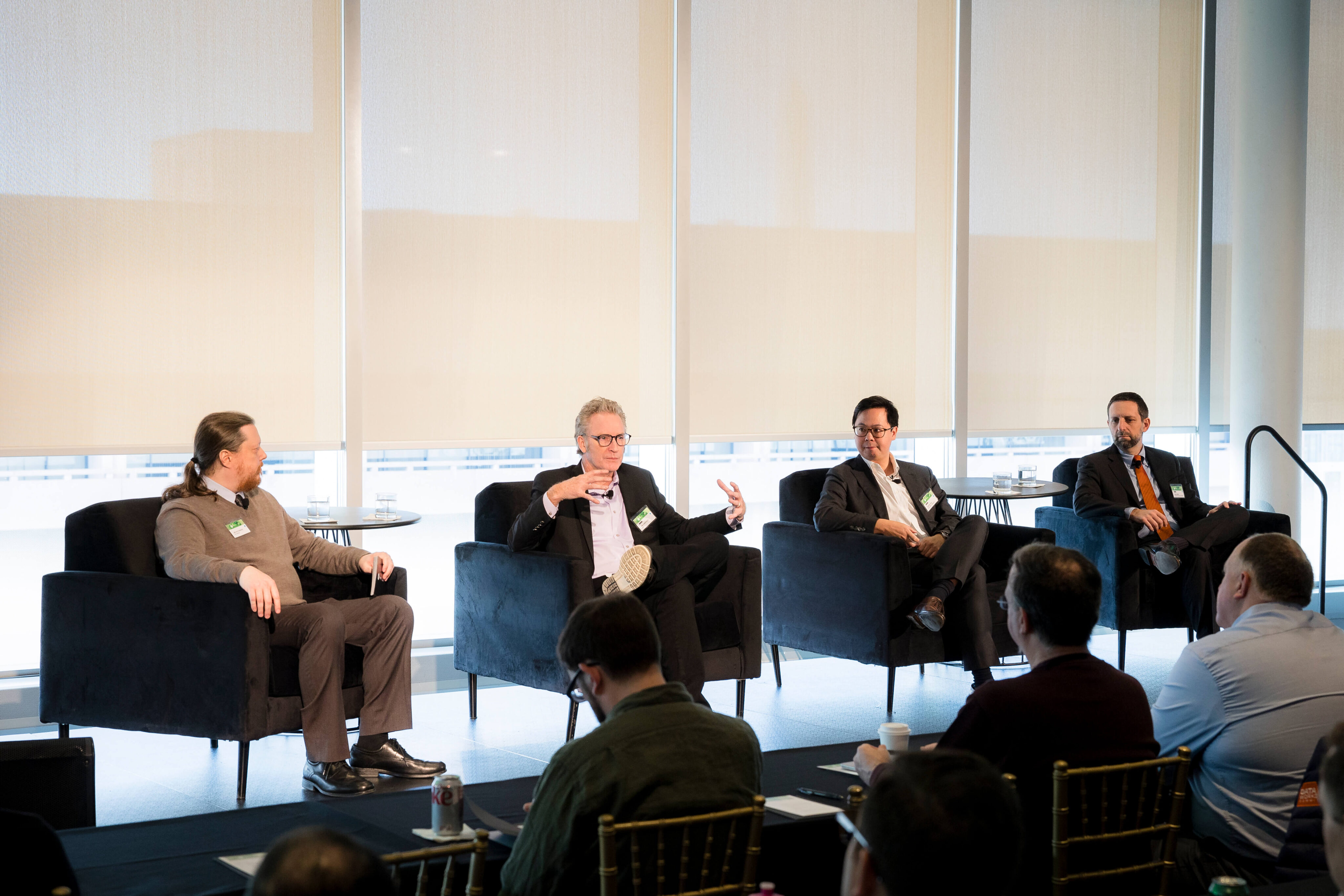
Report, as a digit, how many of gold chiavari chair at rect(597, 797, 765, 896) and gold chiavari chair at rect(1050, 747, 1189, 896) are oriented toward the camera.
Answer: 0

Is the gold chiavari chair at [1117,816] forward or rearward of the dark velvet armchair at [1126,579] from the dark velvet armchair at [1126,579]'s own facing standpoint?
forward

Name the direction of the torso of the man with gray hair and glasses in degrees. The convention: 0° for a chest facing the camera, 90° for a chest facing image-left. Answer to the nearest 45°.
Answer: approximately 315°

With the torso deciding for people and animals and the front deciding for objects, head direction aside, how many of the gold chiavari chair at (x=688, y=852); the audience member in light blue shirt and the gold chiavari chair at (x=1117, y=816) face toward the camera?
0

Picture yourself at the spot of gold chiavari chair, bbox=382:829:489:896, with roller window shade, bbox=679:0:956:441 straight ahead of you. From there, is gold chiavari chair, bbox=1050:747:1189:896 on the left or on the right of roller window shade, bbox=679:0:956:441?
right

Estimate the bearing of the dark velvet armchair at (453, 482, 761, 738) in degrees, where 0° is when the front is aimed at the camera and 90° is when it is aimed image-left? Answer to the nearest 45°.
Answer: approximately 315°

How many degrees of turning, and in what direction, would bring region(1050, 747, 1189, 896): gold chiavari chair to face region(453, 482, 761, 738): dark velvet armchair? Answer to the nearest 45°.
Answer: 0° — it already faces it

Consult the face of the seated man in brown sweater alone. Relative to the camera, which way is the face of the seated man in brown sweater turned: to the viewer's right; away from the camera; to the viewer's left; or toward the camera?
to the viewer's right

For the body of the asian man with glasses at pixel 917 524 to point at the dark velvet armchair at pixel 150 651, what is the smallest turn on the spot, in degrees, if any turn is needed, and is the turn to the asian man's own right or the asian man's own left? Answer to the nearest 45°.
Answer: approximately 90° to the asian man's own right

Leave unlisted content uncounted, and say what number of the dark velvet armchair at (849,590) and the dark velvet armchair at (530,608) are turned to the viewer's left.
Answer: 0

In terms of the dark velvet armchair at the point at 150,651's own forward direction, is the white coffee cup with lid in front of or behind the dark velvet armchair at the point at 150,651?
in front

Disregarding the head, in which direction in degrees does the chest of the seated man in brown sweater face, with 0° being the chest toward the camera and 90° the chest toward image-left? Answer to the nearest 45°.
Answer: approximately 315°

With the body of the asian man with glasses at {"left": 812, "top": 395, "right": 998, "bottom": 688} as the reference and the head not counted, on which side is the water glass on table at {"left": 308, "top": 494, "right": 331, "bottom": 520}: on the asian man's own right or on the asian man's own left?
on the asian man's own right
